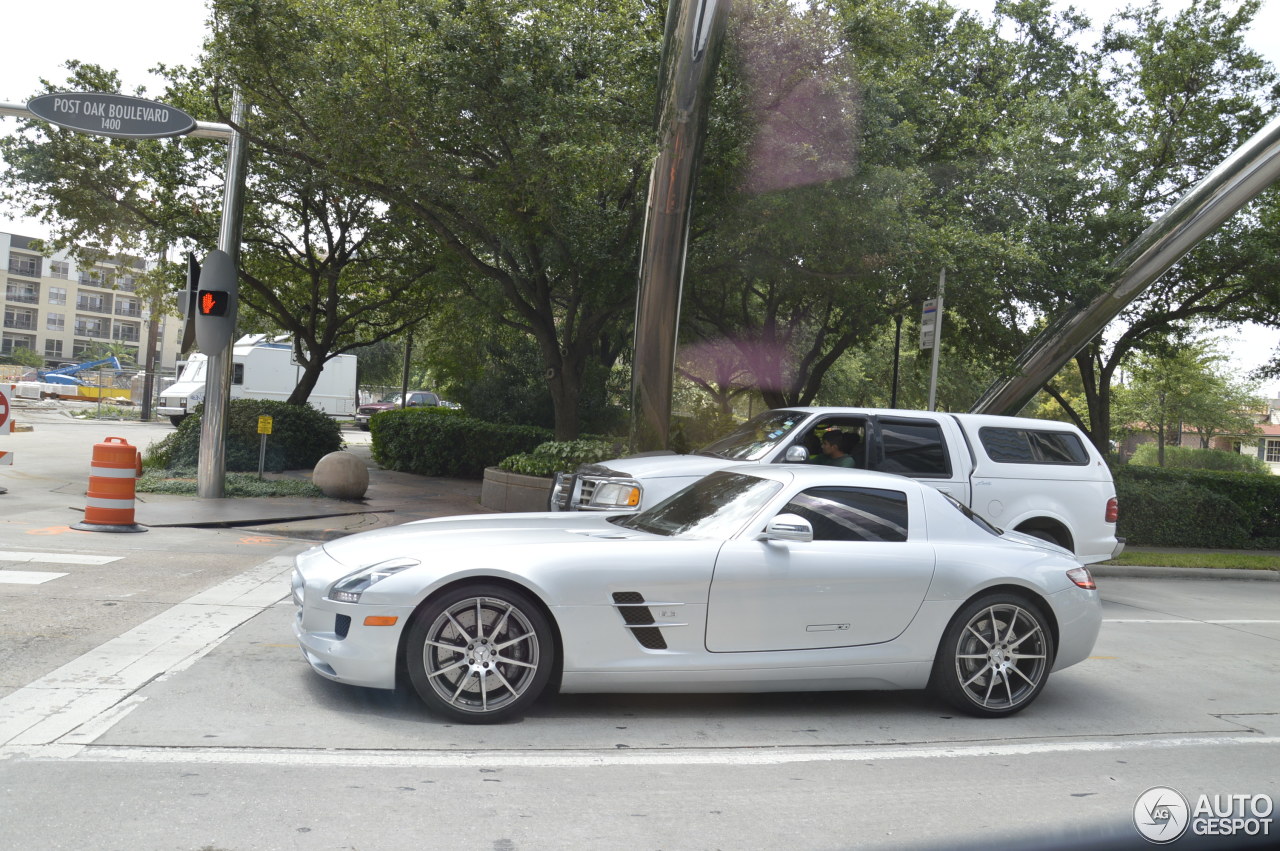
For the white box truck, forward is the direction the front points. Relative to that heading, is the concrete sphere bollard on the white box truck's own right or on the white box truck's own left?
on the white box truck's own left

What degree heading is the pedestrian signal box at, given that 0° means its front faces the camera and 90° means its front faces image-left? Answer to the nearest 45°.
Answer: approximately 0°

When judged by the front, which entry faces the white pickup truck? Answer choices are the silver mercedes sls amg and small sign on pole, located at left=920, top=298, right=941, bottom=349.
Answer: the small sign on pole

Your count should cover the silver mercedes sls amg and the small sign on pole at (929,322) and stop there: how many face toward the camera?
1

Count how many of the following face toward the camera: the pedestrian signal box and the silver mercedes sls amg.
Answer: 1

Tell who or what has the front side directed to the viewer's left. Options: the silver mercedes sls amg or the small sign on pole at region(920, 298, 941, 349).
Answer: the silver mercedes sls amg

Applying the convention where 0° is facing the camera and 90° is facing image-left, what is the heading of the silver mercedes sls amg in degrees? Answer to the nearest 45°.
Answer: approximately 90°
